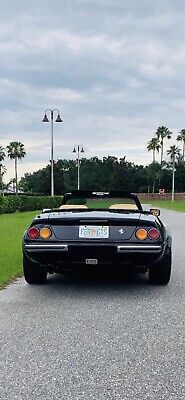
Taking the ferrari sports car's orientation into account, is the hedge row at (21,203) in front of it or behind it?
in front

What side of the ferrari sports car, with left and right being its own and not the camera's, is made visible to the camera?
back
